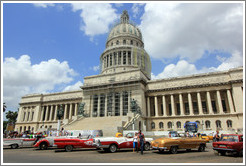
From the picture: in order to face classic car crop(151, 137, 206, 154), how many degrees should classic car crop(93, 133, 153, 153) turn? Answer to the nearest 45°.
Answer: approximately 135° to its left

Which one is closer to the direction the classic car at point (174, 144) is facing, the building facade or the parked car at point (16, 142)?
the parked car

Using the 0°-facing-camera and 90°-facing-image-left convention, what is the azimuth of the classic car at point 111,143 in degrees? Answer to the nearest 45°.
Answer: approximately 45°

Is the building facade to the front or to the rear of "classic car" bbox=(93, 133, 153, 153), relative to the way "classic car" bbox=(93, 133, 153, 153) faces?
to the rear

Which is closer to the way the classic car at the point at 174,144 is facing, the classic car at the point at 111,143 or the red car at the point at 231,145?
the classic car

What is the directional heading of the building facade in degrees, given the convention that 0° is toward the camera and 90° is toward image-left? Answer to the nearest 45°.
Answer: approximately 45°

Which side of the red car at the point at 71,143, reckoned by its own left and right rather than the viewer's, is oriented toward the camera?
left

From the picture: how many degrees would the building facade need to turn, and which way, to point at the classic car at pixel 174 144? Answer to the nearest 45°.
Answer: approximately 45° to its left
